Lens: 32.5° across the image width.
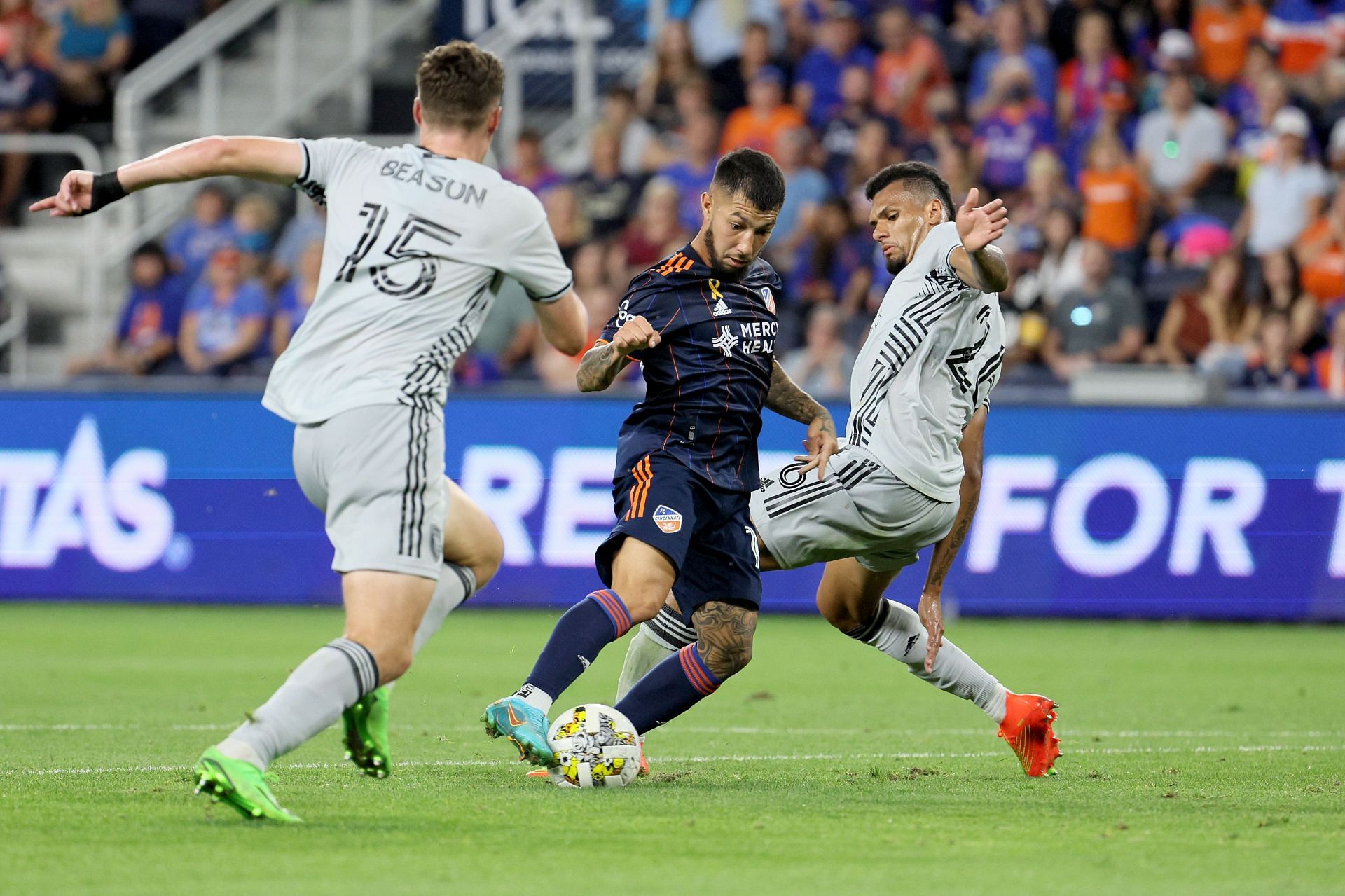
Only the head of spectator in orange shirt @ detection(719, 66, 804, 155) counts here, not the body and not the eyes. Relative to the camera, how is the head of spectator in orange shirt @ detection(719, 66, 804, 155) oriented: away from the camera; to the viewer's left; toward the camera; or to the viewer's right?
toward the camera

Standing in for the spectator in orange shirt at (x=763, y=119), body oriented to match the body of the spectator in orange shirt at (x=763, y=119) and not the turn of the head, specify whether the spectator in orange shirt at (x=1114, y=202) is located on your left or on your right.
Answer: on your left

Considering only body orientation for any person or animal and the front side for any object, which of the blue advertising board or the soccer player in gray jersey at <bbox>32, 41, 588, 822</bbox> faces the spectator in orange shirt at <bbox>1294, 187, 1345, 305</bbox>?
the soccer player in gray jersey

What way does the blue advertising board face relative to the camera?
toward the camera

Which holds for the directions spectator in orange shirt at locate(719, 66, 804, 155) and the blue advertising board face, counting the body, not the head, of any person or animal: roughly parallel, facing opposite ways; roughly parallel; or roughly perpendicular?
roughly parallel

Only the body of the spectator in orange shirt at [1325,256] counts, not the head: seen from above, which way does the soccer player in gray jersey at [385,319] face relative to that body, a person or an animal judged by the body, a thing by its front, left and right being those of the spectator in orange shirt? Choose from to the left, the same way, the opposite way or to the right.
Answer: the opposite way

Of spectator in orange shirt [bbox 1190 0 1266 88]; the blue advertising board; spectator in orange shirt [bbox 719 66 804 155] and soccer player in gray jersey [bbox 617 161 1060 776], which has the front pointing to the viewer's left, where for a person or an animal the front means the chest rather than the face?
the soccer player in gray jersey

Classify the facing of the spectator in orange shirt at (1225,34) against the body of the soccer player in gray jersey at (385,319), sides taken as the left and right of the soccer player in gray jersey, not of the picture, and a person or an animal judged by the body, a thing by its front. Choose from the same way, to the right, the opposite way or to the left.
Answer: the opposite way

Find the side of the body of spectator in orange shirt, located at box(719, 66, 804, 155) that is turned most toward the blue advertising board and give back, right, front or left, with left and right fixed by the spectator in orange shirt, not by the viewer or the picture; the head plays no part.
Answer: front

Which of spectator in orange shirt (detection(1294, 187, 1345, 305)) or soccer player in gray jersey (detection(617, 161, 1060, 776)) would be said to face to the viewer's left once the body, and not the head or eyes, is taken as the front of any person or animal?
the soccer player in gray jersey

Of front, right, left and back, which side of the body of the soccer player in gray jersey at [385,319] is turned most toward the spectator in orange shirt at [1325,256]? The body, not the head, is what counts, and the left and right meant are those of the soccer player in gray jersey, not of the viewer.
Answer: front

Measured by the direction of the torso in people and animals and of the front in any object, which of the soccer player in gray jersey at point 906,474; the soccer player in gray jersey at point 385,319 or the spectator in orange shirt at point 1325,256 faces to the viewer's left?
the soccer player in gray jersey at point 906,474

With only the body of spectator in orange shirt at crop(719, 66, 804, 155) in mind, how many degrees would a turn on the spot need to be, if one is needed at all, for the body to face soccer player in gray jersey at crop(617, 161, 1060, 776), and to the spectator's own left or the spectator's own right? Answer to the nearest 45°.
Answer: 0° — they already face them

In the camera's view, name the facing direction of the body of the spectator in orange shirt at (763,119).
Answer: toward the camera

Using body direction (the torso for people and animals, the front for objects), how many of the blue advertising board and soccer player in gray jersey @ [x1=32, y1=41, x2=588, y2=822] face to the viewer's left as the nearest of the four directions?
0

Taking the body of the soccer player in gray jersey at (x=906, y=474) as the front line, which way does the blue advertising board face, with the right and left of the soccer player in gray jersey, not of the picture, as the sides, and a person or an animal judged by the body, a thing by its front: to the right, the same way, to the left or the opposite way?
to the left

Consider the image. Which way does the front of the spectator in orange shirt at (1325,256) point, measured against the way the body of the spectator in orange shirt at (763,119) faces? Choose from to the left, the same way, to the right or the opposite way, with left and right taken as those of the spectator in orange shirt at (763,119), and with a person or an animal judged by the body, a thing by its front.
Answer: the same way

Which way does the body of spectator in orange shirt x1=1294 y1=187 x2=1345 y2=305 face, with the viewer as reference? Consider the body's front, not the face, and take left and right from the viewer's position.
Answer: facing the viewer

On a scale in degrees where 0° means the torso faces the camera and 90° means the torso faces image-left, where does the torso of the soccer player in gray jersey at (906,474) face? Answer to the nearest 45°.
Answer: approximately 90°

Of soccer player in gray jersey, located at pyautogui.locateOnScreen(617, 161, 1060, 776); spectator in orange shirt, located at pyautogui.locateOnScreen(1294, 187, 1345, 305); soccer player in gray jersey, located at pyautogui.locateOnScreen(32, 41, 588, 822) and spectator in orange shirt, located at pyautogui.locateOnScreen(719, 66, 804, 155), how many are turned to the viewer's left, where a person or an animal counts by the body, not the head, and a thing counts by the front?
1
